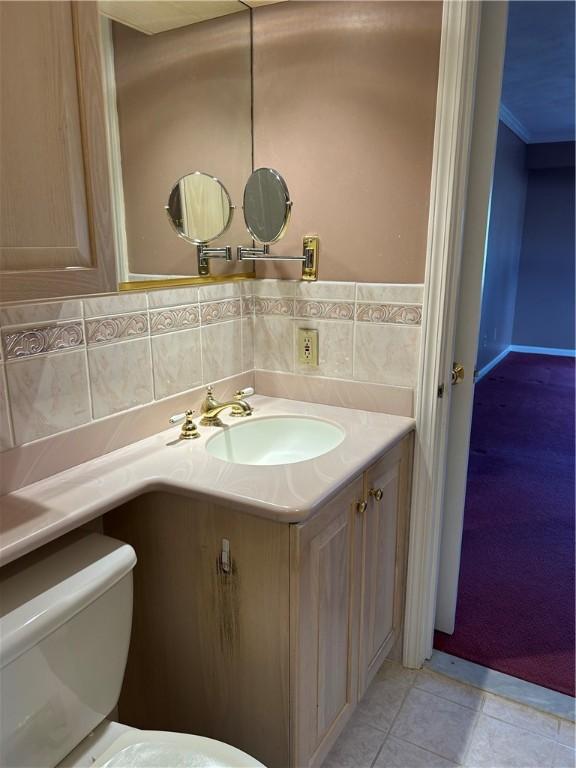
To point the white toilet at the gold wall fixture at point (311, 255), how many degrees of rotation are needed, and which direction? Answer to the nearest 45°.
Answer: approximately 90° to its left

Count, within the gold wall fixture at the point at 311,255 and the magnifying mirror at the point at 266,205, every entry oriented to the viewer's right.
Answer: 0

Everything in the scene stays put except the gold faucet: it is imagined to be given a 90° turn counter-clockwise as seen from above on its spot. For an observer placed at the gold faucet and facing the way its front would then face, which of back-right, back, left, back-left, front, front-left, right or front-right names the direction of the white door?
front-right

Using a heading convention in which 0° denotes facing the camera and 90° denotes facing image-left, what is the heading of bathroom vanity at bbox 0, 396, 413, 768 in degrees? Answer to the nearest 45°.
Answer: approximately 315°

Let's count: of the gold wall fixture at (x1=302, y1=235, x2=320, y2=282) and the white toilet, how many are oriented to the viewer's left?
0

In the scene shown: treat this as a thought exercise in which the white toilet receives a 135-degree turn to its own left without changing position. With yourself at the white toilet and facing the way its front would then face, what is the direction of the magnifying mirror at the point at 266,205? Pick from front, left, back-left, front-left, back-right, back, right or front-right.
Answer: front-right

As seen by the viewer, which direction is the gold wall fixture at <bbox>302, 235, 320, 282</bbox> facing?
toward the camera

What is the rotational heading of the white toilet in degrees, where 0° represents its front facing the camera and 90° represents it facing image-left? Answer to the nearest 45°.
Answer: approximately 315°

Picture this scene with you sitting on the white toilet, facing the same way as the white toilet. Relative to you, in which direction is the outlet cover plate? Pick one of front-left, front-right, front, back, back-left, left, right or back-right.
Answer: left

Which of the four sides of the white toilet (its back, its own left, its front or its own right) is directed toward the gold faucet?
left

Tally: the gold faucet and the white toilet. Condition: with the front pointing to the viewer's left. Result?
0
